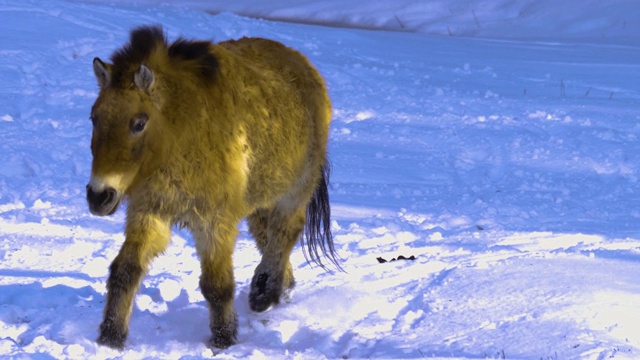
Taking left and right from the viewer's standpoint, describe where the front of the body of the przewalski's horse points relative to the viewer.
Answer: facing the viewer and to the left of the viewer
